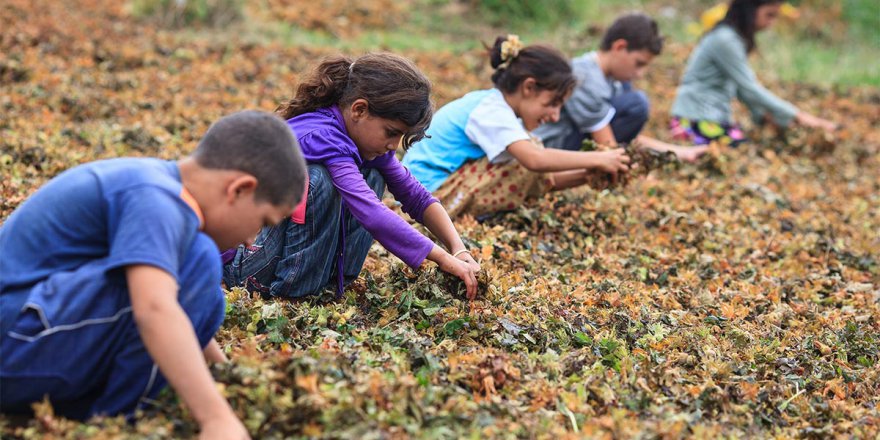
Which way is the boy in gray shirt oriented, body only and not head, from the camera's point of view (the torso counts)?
to the viewer's right

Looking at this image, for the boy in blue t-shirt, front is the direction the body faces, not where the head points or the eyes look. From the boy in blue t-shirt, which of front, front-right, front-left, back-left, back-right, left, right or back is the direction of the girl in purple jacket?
front-left

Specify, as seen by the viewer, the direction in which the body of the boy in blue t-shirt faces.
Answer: to the viewer's right

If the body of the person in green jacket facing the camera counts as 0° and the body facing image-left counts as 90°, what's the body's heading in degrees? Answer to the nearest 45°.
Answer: approximately 270°

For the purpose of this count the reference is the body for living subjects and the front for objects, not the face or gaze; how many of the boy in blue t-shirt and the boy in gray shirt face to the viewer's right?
2

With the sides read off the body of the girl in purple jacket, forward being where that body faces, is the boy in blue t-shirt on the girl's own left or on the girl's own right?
on the girl's own right

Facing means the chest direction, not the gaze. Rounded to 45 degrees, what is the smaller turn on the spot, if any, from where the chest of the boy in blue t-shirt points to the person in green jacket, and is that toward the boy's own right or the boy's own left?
approximately 45° to the boy's own left

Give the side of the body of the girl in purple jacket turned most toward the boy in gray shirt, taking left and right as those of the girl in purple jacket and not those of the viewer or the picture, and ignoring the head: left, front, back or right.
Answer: left

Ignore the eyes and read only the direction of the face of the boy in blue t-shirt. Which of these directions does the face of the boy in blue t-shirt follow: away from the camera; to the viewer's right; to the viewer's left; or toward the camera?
to the viewer's right

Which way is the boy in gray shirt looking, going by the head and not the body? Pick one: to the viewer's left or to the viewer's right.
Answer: to the viewer's right

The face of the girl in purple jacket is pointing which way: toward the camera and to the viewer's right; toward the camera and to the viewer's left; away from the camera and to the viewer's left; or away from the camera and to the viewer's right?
toward the camera and to the viewer's right
